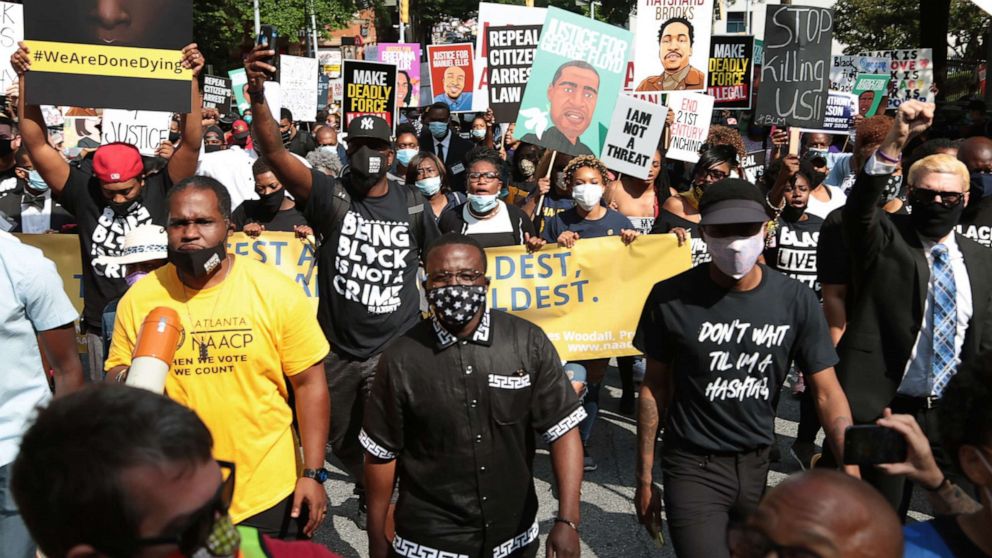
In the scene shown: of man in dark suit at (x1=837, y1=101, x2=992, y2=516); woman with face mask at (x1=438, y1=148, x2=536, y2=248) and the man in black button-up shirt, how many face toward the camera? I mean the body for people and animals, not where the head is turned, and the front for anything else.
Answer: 3

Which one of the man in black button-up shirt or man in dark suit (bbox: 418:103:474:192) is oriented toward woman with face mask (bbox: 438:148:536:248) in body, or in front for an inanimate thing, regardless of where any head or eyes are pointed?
the man in dark suit

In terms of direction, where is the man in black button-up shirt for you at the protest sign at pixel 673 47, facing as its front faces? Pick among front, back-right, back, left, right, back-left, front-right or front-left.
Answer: front

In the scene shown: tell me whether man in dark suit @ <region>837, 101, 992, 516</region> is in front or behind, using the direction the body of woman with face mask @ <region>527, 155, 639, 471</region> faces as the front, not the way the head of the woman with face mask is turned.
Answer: in front

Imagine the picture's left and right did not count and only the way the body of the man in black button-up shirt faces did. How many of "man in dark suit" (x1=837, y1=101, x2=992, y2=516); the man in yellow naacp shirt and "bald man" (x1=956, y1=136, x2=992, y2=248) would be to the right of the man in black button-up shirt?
1

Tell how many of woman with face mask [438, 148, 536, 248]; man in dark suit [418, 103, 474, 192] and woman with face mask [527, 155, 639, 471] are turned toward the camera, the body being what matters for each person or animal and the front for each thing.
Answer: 3

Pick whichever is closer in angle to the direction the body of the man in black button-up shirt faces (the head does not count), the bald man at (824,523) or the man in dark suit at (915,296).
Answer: the bald man

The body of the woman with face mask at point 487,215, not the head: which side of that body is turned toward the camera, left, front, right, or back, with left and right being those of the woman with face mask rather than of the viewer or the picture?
front

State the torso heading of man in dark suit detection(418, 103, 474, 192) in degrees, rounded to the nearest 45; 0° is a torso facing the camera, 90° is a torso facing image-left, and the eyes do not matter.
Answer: approximately 0°

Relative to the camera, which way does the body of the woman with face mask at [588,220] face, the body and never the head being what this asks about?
toward the camera

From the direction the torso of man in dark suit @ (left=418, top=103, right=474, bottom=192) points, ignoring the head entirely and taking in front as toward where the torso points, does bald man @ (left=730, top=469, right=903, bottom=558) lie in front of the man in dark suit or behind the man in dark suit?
in front

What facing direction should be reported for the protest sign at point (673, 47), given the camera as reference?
facing the viewer

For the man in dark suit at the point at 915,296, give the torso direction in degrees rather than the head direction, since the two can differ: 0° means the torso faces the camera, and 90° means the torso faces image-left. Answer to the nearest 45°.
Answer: approximately 0°
